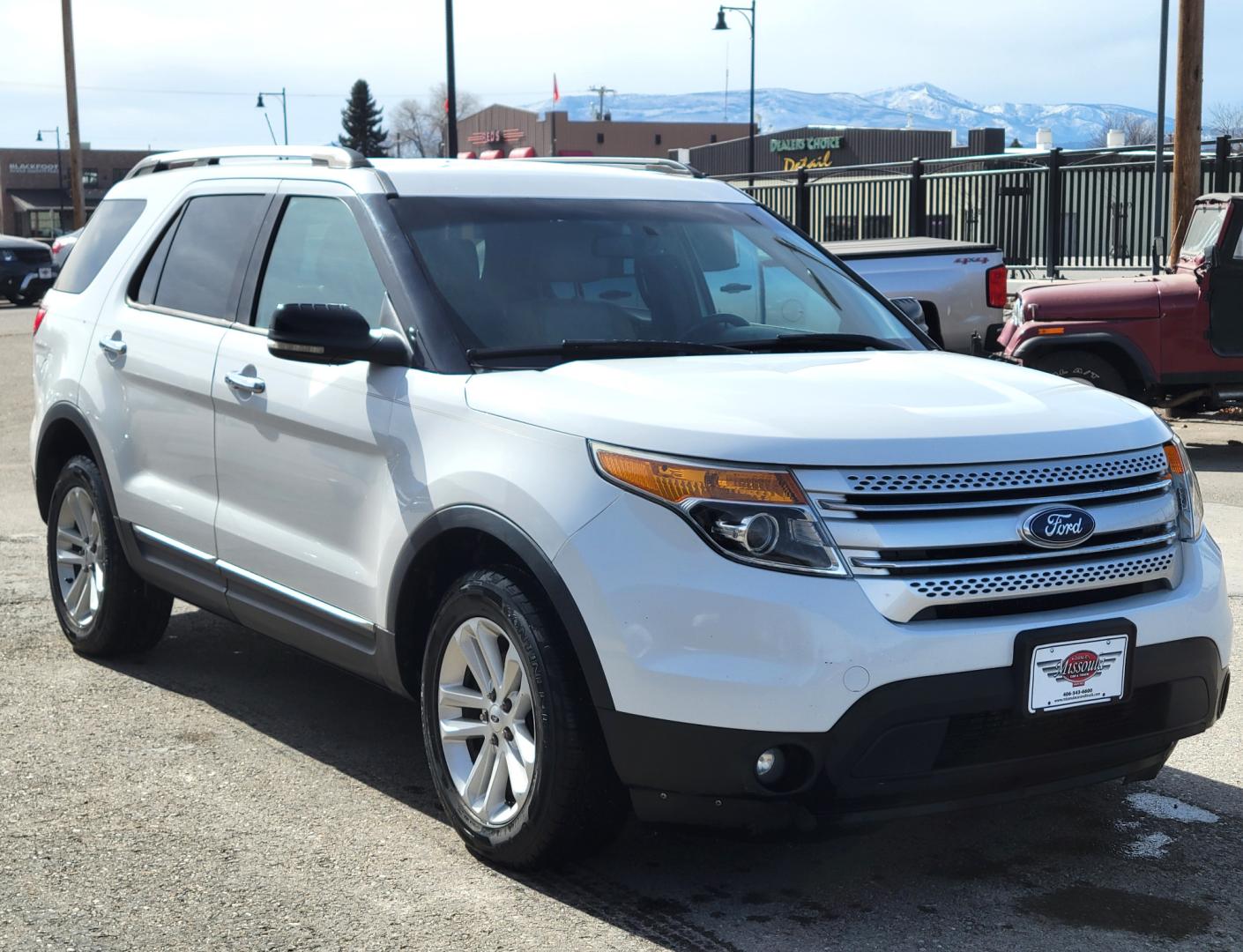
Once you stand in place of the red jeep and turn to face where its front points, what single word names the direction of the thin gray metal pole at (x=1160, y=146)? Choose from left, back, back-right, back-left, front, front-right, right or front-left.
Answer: right

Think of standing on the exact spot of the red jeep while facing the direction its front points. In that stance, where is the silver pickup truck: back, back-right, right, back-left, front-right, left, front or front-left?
front-right

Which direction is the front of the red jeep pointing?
to the viewer's left

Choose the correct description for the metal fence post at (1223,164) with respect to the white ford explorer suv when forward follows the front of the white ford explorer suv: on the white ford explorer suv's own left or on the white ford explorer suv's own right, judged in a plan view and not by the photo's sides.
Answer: on the white ford explorer suv's own left

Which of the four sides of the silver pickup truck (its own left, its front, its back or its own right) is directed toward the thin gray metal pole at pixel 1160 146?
right

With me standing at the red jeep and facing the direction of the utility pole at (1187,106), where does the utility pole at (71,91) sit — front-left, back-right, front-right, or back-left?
front-left

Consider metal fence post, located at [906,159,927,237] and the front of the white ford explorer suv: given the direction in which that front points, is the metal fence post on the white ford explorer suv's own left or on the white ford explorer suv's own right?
on the white ford explorer suv's own left

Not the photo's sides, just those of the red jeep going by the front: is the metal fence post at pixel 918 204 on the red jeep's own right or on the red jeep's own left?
on the red jeep's own right

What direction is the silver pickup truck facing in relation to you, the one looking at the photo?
facing to the left of the viewer
